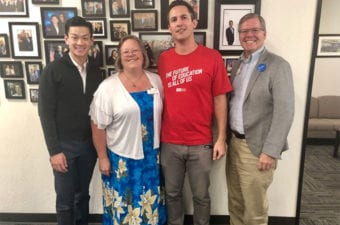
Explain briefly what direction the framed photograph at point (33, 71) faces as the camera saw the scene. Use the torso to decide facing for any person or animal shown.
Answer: facing the viewer

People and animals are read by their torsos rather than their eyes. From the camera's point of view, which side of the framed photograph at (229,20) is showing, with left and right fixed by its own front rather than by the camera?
front

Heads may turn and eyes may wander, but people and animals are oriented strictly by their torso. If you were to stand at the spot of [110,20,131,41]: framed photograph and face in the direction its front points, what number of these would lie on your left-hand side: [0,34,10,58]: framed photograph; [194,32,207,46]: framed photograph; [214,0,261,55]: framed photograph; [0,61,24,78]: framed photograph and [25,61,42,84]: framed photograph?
2

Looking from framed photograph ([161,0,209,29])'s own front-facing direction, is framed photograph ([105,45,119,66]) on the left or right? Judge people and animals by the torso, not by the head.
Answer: on its right

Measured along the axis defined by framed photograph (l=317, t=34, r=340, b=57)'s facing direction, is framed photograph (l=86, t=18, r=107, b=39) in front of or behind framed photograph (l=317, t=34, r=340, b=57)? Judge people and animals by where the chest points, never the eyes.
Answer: in front

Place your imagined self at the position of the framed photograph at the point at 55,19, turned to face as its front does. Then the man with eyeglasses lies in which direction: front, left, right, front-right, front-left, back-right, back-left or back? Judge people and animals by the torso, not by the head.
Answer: front-left

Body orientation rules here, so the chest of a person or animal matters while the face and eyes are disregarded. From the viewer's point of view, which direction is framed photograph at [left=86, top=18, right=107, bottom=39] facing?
toward the camera

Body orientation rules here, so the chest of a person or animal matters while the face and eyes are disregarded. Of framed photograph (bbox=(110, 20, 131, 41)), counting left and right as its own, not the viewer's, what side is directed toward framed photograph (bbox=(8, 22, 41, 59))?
right

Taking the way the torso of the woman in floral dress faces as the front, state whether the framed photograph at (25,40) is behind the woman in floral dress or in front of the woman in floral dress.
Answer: behind

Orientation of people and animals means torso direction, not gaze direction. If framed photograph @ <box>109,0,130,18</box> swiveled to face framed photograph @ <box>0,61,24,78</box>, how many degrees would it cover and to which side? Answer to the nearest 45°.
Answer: approximately 90° to its right

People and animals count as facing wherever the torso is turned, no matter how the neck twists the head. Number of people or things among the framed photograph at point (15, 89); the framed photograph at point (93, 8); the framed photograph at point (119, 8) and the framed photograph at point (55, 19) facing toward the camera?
4
